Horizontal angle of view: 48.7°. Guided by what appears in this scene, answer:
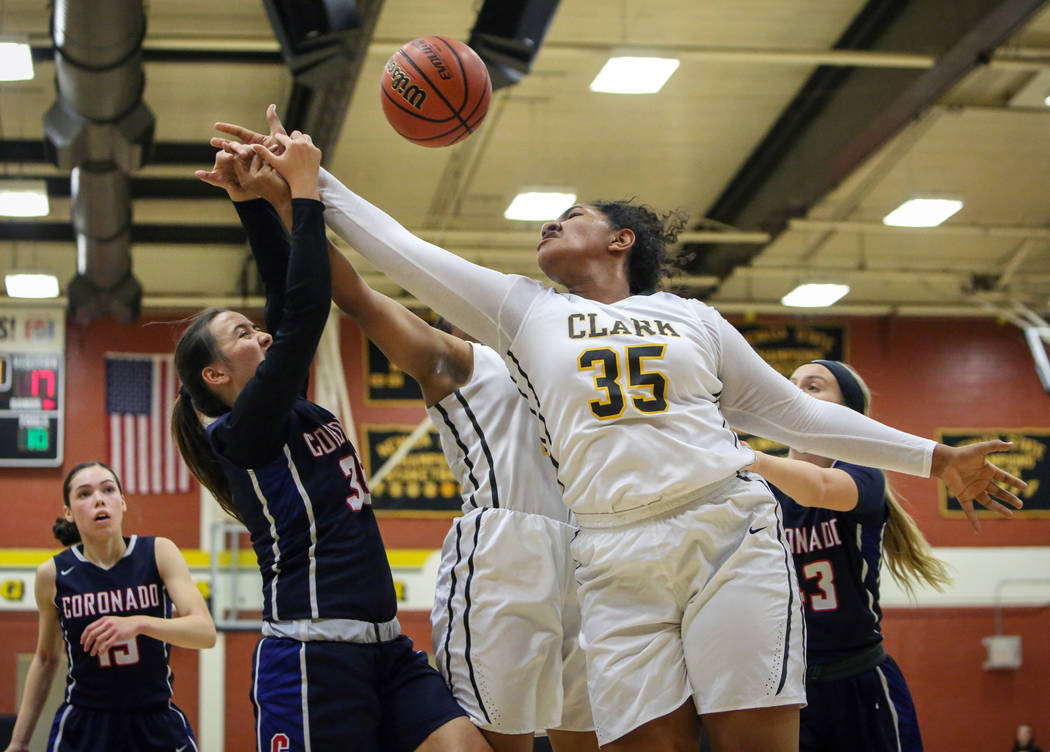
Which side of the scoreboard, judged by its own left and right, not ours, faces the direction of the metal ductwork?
front

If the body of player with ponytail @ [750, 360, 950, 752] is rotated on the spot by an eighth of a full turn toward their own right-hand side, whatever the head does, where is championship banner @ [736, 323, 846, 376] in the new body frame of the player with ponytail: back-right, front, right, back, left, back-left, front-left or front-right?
right

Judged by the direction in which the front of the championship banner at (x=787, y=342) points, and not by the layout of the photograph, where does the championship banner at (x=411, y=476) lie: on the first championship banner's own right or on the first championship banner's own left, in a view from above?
on the first championship banner's own right

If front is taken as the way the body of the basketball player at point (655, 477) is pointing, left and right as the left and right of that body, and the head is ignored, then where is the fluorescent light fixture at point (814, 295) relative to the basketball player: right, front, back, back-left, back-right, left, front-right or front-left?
back

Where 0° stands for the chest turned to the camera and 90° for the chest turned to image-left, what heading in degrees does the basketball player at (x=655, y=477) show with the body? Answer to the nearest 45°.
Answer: approximately 0°

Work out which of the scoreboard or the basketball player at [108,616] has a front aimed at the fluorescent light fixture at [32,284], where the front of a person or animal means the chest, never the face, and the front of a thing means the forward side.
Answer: the scoreboard

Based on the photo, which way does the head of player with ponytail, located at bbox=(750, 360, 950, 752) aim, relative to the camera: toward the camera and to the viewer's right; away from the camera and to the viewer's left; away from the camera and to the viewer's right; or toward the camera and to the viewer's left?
toward the camera and to the viewer's left

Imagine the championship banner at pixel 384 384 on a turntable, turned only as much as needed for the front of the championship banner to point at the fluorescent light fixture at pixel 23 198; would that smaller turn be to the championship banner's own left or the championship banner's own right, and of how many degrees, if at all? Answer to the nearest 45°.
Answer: approximately 45° to the championship banner's own right

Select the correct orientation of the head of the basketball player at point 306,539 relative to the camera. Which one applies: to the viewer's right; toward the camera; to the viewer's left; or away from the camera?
to the viewer's right

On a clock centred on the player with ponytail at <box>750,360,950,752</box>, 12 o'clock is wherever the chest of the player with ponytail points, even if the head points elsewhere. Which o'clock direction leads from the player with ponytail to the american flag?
The american flag is roughly at 3 o'clock from the player with ponytail.

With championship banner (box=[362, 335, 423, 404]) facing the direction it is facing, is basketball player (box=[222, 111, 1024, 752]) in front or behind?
in front

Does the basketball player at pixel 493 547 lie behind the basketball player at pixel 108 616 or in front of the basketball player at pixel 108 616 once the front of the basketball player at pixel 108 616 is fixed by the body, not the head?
in front

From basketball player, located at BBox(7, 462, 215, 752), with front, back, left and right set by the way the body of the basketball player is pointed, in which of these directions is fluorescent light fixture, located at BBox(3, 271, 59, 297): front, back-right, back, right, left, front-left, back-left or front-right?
back
